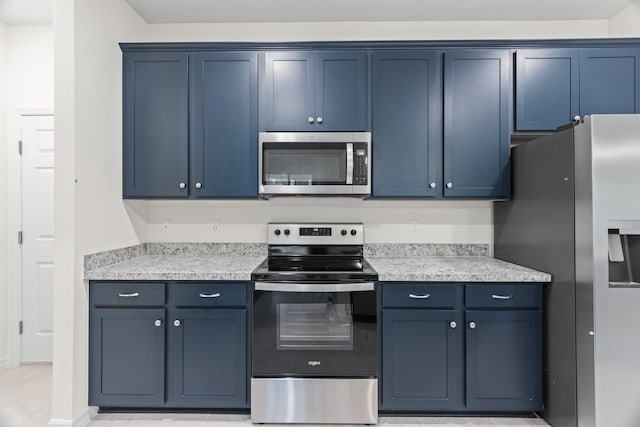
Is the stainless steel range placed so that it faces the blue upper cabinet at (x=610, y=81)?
no

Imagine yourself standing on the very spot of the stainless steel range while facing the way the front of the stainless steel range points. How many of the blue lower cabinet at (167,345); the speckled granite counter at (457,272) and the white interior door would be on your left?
1

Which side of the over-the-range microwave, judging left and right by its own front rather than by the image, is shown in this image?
front

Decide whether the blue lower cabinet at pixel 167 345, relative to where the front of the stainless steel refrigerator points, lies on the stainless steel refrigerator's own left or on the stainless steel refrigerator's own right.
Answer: on the stainless steel refrigerator's own right

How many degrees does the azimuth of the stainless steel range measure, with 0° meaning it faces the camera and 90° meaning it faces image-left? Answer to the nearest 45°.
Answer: approximately 0°

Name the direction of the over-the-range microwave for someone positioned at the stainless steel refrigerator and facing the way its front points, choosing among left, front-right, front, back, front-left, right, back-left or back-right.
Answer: back-right

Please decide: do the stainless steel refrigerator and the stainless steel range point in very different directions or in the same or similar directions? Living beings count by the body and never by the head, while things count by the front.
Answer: same or similar directions

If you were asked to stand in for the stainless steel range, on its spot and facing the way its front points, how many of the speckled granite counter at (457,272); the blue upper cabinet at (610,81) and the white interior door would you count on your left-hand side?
2

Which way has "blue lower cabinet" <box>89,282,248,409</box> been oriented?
toward the camera

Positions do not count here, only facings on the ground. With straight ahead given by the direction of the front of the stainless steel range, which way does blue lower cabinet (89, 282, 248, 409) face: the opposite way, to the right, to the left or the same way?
the same way

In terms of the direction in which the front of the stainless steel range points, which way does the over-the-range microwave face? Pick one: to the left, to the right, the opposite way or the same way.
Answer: the same way

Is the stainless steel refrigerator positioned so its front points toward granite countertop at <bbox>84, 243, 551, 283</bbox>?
no

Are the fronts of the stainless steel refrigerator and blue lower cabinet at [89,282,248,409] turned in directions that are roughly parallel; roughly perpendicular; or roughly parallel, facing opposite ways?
roughly parallel
